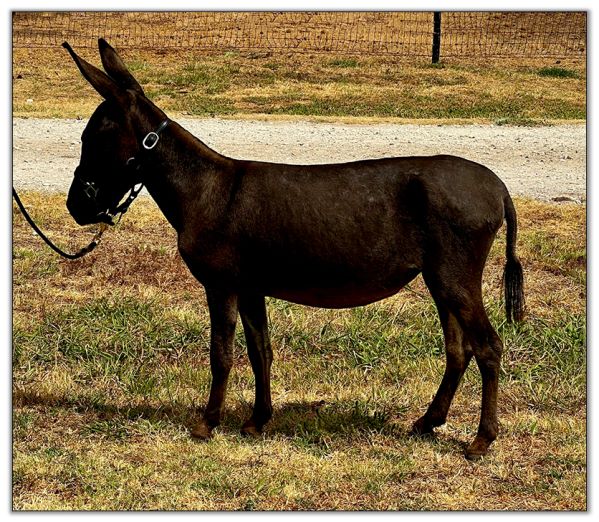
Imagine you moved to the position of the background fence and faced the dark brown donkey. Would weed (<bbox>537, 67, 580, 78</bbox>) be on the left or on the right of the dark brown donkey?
left

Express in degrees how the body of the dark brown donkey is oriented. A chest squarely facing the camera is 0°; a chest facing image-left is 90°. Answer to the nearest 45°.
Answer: approximately 90°

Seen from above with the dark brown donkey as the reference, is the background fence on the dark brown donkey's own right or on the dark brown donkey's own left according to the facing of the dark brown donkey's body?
on the dark brown donkey's own right

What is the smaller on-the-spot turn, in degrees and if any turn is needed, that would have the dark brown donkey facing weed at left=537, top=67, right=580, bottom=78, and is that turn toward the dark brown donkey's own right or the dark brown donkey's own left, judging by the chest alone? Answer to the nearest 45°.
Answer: approximately 90° to the dark brown donkey's own right
